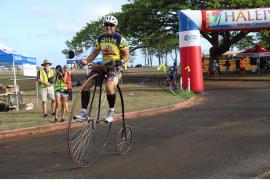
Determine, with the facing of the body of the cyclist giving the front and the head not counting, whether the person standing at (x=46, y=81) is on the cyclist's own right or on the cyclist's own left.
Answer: on the cyclist's own right

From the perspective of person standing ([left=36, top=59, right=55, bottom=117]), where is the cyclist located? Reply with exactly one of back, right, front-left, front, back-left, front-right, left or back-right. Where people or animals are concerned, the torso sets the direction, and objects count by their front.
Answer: front

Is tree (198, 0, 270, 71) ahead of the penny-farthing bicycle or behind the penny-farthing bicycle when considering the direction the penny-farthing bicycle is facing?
behind

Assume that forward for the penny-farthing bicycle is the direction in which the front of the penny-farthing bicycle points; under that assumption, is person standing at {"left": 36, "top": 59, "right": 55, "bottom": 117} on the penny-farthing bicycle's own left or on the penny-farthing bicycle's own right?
on the penny-farthing bicycle's own right

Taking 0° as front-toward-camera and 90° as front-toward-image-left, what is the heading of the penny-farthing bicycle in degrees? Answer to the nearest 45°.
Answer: approximately 45°

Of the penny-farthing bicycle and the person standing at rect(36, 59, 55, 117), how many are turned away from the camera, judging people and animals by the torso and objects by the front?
0

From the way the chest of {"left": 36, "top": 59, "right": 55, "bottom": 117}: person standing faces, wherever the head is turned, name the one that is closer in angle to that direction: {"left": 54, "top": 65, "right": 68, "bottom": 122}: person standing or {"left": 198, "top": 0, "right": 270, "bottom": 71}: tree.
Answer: the person standing

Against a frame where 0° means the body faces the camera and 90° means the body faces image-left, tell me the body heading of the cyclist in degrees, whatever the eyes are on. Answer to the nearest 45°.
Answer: approximately 45°

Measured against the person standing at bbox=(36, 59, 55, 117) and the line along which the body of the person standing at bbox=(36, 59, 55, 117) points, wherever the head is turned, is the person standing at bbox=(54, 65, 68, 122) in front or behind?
in front

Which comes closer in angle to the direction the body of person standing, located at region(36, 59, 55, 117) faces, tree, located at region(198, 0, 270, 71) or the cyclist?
the cyclist

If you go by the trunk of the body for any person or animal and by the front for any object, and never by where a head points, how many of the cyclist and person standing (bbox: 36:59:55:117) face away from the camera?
0

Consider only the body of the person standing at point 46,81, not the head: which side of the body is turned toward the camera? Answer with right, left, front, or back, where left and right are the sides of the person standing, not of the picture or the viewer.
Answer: front

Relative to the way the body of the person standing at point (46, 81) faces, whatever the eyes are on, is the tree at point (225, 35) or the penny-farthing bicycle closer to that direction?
the penny-farthing bicycle
